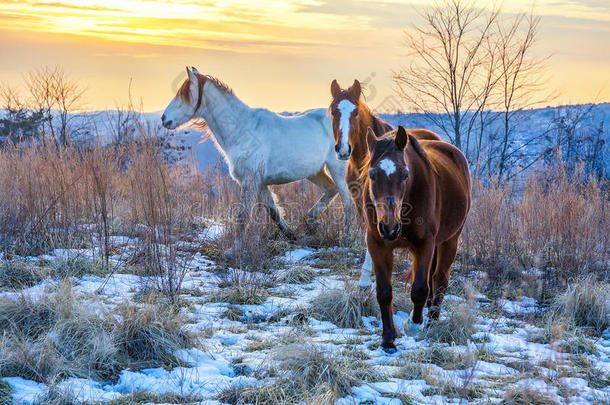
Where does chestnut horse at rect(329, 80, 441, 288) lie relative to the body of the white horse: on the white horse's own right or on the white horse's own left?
on the white horse's own left

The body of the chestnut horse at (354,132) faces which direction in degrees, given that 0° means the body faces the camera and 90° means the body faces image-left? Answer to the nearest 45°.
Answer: approximately 45°

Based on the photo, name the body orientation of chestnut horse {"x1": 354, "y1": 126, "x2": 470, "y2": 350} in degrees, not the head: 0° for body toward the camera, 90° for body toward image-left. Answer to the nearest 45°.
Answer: approximately 45°

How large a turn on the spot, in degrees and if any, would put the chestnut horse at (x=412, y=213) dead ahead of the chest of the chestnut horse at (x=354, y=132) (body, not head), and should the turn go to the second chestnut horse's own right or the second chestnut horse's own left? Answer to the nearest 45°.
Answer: approximately 45° to the second chestnut horse's own left

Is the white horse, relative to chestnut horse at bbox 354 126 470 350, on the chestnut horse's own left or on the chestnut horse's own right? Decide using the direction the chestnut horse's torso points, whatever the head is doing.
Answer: on the chestnut horse's own right

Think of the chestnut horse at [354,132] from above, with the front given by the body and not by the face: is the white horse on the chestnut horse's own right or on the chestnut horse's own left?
on the chestnut horse's own right

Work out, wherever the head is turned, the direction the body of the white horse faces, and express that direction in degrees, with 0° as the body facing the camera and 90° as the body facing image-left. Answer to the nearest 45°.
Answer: approximately 90°
